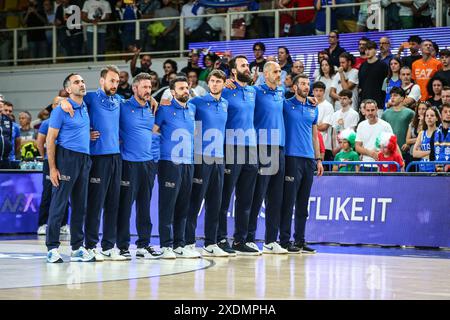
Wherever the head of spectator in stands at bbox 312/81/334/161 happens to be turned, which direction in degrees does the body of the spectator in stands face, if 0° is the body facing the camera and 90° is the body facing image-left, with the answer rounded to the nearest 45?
approximately 45°

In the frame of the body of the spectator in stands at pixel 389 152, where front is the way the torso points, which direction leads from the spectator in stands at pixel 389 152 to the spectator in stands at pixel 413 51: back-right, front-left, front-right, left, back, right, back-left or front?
back-right

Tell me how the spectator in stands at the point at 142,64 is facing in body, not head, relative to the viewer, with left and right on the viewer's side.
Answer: facing the viewer

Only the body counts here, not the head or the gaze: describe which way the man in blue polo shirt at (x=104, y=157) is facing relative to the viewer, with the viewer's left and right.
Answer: facing the viewer and to the right of the viewer

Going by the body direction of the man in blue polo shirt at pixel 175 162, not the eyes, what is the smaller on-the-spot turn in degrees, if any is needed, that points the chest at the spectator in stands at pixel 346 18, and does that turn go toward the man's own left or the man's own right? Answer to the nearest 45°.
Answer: approximately 90° to the man's own left

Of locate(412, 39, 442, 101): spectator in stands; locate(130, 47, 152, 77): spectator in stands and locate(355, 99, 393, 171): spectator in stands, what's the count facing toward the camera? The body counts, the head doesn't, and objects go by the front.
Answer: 3

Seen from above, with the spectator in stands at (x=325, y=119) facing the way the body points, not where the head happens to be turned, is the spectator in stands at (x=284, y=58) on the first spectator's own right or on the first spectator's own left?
on the first spectator's own right

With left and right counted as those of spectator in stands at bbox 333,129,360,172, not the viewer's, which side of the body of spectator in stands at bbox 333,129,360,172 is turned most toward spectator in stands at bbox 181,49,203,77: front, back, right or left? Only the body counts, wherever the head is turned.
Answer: right

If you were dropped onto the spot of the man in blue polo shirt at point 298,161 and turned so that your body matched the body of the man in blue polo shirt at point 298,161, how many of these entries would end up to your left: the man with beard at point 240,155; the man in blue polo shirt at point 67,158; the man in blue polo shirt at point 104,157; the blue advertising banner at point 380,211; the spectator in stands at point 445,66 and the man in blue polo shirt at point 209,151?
2

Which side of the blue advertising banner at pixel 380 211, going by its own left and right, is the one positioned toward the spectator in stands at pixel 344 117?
back

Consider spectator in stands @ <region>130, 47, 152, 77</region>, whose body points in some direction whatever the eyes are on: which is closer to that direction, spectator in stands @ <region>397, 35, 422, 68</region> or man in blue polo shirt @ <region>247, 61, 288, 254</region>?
the man in blue polo shirt
